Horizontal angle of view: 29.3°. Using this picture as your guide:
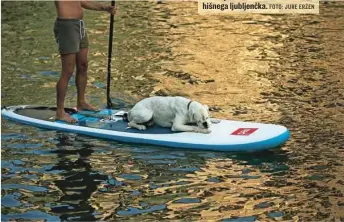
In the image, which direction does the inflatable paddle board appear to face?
to the viewer's right

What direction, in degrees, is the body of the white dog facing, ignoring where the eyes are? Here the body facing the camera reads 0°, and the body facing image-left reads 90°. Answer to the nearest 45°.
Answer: approximately 270°
